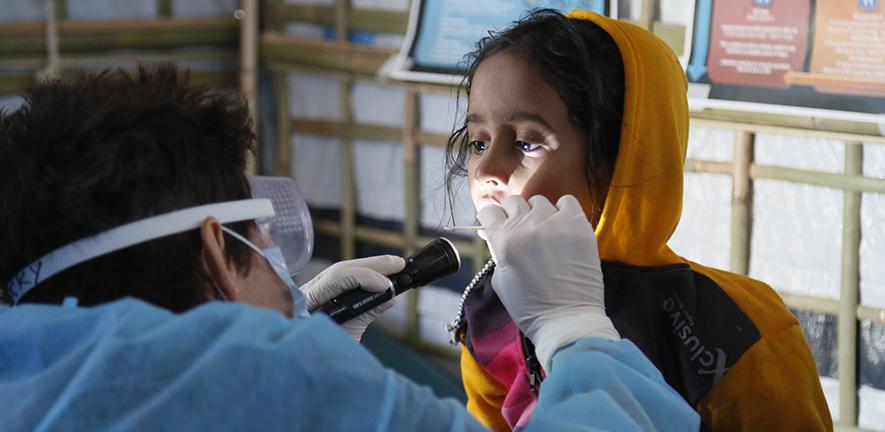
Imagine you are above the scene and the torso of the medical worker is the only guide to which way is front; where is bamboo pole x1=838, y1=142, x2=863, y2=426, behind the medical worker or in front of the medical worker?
in front

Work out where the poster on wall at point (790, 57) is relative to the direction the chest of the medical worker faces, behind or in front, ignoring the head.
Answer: in front

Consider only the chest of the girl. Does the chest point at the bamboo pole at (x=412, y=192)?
no

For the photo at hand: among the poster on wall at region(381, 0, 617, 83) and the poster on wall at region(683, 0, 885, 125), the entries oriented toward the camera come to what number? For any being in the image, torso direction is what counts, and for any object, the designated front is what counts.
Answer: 2

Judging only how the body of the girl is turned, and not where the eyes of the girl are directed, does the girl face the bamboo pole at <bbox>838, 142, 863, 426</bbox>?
no

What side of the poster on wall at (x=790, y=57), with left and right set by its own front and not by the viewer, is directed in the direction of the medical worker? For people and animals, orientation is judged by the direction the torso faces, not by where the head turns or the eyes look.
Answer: front

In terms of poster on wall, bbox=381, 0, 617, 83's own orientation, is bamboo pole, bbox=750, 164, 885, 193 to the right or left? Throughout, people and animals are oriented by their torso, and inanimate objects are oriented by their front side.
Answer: on its left

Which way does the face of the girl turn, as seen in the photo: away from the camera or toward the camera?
toward the camera

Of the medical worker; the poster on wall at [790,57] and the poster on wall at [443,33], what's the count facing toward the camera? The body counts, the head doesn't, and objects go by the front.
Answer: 2

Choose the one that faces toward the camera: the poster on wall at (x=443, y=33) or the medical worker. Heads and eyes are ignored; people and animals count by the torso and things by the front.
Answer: the poster on wall

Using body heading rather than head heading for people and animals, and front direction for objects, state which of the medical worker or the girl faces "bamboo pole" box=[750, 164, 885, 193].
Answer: the medical worker

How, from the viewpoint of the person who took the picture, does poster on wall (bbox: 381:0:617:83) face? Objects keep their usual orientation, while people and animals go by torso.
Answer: facing the viewer

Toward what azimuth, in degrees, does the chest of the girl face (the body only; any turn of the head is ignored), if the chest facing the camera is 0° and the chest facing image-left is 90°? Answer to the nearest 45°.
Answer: approximately 45°

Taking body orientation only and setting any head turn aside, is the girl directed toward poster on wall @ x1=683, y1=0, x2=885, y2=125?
no

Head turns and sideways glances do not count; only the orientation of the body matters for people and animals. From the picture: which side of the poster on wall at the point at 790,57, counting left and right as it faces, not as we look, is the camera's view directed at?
front

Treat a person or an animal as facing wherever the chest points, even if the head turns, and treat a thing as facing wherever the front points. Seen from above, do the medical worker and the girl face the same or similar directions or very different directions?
very different directions

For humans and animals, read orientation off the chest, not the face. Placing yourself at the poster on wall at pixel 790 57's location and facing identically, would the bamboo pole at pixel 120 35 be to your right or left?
on your right
